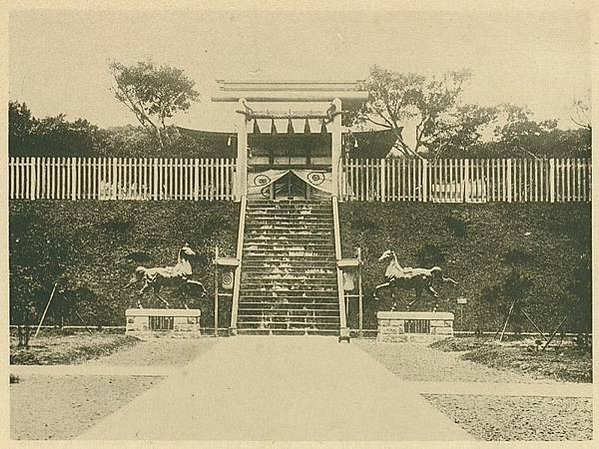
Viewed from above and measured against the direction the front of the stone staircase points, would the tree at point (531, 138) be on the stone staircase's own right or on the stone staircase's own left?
on the stone staircase's own left

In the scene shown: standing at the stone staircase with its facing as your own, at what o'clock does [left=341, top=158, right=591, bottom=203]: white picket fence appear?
The white picket fence is roughly at 8 o'clock from the stone staircase.

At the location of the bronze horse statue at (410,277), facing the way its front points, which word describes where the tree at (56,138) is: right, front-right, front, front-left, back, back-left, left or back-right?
front

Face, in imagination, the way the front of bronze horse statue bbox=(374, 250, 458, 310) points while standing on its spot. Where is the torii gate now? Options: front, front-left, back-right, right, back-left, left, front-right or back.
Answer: front-right

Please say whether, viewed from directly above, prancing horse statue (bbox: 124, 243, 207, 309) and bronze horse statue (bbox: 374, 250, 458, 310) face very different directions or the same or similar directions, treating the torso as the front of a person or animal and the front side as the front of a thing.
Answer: very different directions

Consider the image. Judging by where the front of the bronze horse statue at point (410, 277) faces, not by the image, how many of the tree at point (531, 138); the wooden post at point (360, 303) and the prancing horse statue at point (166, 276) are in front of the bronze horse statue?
2

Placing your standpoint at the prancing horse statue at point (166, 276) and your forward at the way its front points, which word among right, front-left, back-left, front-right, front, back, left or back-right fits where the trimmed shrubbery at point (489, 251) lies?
front

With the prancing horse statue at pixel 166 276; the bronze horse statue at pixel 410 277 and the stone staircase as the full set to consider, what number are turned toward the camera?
1

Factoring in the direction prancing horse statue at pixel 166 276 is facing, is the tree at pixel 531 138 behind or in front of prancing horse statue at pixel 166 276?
in front

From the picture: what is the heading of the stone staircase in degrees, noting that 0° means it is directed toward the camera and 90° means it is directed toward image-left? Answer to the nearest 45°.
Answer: approximately 0°

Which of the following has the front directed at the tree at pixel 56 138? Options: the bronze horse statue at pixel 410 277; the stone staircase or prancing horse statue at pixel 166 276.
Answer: the bronze horse statue

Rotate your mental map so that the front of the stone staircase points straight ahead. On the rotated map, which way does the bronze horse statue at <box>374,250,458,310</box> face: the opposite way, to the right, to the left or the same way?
to the right

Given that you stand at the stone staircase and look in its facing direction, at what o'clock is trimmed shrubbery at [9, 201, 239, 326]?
The trimmed shrubbery is roughly at 3 o'clock from the stone staircase.

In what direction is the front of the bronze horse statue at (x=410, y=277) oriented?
to the viewer's left

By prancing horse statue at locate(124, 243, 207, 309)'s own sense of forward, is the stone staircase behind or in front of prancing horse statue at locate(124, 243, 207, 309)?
in front

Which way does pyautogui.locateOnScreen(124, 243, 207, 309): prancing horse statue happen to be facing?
to the viewer's right
